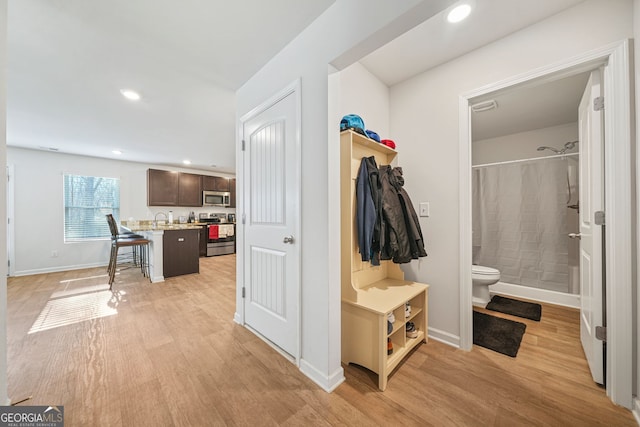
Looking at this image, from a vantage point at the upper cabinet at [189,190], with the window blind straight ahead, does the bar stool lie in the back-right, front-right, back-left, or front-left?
front-left

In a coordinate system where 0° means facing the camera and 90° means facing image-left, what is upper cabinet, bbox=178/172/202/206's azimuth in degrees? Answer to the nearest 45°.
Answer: approximately 315°

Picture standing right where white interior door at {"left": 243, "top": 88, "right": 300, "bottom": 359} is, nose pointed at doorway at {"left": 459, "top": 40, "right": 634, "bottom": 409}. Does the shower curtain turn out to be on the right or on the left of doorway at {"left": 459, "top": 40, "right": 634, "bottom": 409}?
left

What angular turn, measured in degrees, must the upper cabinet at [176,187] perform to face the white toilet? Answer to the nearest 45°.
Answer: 0° — it already faces it

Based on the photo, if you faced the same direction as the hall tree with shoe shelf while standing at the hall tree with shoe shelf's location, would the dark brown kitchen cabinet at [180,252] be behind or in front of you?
behind

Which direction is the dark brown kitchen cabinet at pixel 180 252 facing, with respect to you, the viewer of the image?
facing the viewer

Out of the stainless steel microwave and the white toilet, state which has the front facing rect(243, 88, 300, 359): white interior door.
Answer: the stainless steel microwave

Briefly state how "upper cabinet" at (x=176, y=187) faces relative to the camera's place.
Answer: facing the viewer and to the right of the viewer

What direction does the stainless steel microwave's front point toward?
toward the camera
